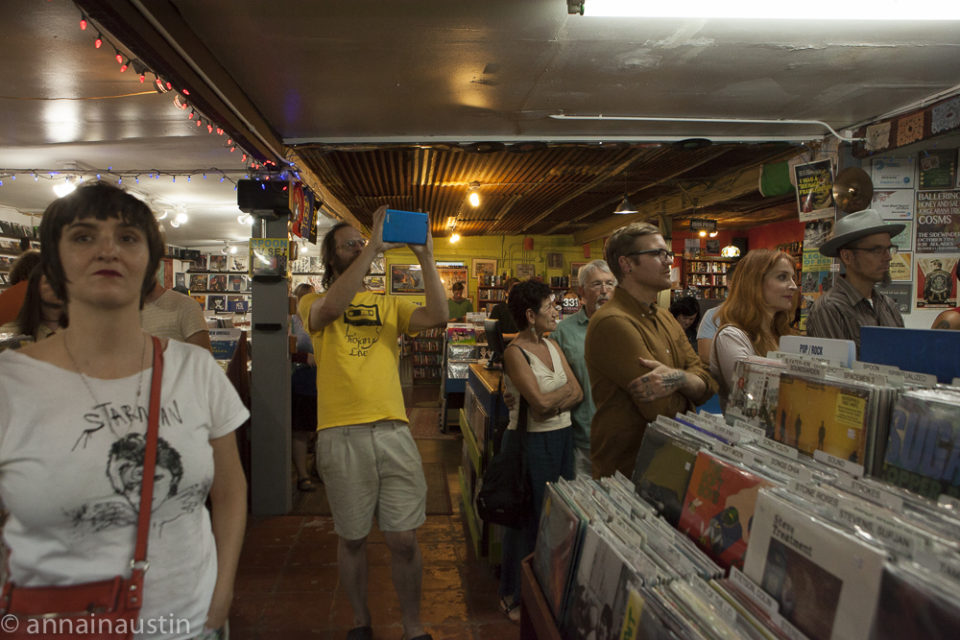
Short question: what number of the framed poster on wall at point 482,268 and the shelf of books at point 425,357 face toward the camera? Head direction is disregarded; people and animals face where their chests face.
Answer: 2

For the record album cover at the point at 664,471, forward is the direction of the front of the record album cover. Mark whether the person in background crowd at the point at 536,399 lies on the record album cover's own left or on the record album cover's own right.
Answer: on the record album cover's own right

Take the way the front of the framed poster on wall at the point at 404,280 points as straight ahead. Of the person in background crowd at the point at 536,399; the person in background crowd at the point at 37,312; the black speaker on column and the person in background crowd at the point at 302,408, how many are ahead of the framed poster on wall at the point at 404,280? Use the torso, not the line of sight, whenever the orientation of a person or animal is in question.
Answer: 4

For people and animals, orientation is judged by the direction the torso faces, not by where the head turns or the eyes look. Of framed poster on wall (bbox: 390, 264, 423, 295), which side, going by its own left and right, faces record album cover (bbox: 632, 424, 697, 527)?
front

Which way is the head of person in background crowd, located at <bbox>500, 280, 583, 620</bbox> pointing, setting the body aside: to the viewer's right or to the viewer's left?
to the viewer's right

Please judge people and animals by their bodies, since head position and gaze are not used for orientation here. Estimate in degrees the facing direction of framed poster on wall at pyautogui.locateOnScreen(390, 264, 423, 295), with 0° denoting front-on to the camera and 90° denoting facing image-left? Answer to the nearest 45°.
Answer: approximately 0°

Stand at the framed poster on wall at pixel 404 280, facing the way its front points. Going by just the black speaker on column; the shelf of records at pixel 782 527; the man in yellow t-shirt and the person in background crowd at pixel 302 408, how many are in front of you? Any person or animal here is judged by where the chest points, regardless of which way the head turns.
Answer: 4

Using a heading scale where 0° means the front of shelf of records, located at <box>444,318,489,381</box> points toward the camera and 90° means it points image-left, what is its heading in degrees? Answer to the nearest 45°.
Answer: approximately 0°
